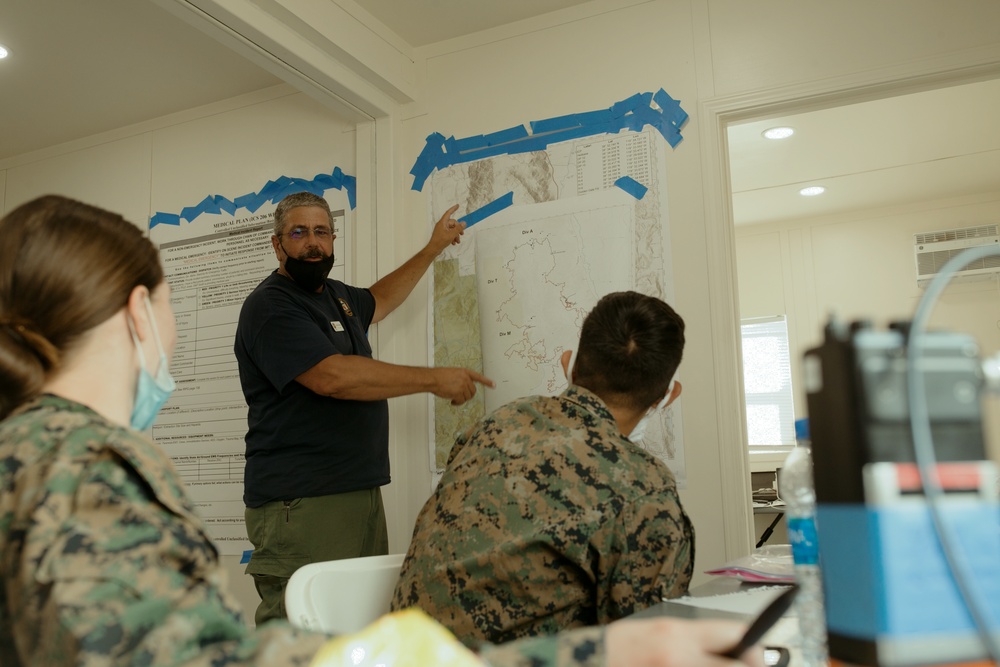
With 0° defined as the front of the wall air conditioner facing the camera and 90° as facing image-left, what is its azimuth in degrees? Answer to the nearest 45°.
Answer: approximately 0°

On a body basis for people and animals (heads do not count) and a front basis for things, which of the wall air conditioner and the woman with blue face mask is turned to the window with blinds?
the woman with blue face mask

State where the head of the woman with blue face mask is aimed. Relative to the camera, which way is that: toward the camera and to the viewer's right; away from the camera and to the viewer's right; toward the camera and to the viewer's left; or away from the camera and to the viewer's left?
away from the camera and to the viewer's right

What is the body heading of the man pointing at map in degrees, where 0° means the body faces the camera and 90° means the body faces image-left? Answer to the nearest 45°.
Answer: approximately 315°

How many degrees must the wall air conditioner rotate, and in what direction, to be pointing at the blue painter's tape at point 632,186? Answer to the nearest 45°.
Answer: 0° — it already faces it

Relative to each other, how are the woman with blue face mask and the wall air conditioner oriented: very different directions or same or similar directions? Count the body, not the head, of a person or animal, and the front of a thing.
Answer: very different directions

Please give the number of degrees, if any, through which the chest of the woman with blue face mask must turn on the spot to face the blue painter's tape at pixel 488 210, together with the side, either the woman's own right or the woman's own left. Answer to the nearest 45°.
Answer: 0° — they already face it

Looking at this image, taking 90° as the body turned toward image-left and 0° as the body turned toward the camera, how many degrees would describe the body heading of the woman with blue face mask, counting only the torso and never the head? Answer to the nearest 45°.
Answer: approximately 225°
